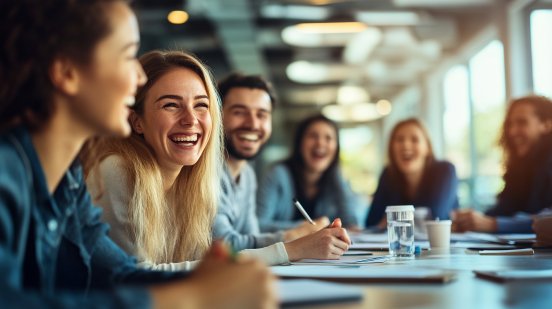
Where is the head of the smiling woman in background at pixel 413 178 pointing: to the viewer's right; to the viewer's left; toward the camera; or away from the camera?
toward the camera

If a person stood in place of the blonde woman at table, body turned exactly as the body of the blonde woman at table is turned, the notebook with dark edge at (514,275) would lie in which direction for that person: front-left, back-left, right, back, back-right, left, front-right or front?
front

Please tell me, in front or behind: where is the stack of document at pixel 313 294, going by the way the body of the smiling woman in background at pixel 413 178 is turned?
in front

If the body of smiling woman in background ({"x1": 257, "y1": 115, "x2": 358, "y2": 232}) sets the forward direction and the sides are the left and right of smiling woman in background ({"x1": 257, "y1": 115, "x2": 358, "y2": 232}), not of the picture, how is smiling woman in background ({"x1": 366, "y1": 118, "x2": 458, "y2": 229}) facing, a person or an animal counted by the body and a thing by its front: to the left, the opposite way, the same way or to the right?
the same way

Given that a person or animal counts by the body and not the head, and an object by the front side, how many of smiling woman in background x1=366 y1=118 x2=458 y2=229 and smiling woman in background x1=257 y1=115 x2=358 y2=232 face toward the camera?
2

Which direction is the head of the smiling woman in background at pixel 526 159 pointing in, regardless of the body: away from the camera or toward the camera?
toward the camera

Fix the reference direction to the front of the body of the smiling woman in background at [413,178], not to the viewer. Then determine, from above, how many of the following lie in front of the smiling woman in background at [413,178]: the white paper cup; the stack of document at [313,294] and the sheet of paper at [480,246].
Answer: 3

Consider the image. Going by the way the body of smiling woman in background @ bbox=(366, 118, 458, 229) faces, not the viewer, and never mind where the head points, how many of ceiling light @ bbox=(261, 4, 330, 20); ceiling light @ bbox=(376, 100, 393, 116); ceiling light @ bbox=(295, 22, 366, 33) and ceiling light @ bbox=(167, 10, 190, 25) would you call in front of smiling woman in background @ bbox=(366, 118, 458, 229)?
0

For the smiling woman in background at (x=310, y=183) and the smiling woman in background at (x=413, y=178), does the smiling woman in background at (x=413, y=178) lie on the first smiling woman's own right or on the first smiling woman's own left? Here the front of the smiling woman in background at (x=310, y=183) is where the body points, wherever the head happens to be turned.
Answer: on the first smiling woman's own left

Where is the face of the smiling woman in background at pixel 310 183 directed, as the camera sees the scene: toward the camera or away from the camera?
toward the camera

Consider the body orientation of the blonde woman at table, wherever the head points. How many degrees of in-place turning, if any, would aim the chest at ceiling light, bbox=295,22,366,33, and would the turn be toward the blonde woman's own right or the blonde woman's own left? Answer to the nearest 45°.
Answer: approximately 135° to the blonde woman's own left

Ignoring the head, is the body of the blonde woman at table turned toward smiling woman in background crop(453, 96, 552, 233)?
no

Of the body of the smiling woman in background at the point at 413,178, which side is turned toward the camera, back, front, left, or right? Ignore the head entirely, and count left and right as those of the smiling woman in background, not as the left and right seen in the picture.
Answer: front

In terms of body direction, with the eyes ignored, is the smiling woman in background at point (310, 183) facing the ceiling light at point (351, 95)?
no

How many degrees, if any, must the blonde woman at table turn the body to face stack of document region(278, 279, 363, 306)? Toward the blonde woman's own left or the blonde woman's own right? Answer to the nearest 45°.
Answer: approximately 45° to the blonde woman's own right

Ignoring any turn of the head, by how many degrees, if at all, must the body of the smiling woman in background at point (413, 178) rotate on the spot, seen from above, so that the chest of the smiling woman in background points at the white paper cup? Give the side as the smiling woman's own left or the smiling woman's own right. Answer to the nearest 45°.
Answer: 0° — they already face it
